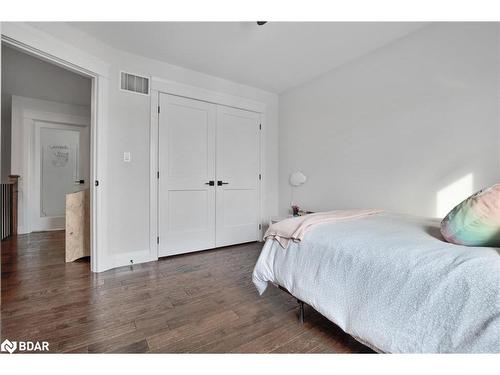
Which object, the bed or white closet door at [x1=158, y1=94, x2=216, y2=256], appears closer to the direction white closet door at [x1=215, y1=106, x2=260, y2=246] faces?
the bed

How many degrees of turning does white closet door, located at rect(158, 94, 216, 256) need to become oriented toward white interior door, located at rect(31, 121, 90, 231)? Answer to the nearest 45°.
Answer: approximately 180°

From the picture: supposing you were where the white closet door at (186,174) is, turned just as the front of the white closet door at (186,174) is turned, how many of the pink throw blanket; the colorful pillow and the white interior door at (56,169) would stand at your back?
1

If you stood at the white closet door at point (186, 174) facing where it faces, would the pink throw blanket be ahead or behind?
ahead

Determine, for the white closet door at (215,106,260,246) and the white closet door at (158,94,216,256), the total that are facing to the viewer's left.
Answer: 0

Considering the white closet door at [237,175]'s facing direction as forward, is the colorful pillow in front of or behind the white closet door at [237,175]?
in front

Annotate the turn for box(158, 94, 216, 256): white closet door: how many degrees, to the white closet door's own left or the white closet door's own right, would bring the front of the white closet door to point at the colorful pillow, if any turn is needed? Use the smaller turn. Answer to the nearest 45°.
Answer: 0° — it already faces it

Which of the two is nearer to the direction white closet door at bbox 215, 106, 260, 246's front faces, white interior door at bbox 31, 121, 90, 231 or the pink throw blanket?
the pink throw blanket

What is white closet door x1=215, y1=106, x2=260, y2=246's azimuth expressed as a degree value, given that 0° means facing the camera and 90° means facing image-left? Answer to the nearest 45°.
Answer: approximately 315°

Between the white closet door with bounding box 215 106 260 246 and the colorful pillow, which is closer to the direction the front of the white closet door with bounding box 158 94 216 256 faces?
the colorful pillow

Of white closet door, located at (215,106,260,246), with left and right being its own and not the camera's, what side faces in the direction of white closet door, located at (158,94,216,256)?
right

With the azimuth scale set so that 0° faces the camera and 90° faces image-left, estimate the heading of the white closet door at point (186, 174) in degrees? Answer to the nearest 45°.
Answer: approximately 315°
